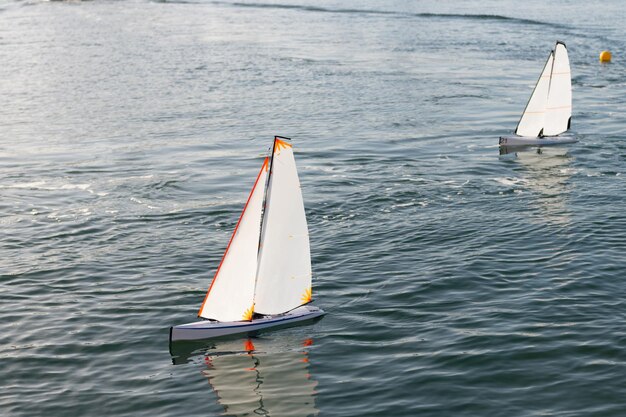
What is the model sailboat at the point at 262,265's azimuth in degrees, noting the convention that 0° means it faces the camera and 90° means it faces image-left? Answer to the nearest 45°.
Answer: approximately 45°
